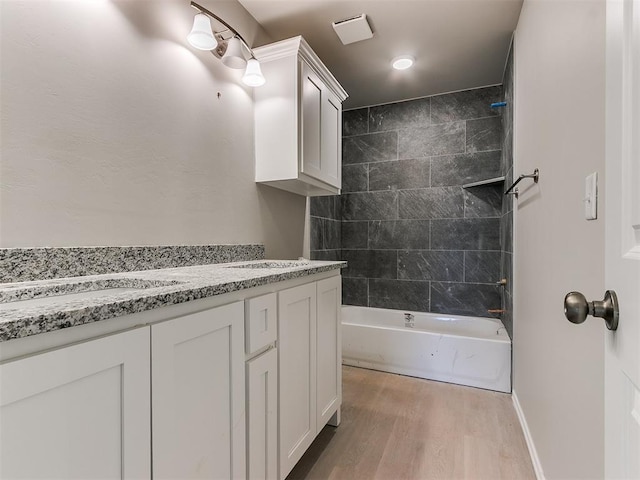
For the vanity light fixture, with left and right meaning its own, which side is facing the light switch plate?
front

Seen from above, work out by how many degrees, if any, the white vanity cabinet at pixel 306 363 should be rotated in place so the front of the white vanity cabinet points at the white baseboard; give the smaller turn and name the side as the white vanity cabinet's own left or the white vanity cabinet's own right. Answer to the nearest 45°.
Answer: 0° — it already faces it

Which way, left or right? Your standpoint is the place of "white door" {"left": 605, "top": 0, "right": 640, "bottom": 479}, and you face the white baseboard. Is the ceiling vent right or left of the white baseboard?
left

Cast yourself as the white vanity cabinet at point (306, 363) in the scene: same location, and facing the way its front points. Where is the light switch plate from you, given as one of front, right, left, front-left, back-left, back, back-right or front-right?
front-right

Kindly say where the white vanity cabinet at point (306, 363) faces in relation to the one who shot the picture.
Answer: facing to the right of the viewer

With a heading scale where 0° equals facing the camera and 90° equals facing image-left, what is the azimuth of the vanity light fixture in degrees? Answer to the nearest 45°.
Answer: approximately 315°

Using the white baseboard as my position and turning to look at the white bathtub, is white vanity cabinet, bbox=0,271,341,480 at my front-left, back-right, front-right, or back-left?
back-left

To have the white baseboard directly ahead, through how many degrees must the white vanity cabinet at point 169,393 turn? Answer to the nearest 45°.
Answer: approximately 45° to its left
